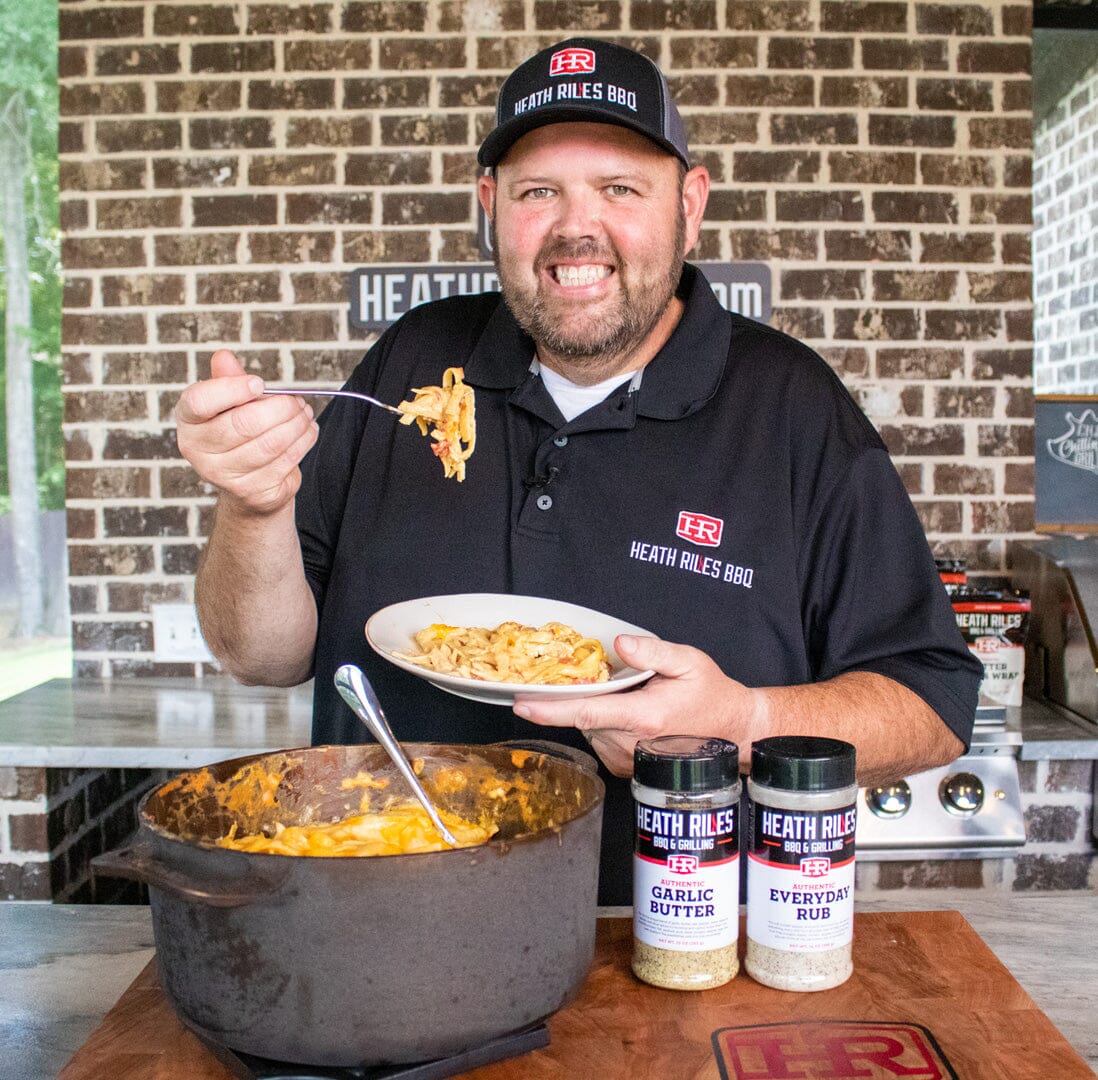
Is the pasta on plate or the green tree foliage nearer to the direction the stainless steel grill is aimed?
the pasta on plate

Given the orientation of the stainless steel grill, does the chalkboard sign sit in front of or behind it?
behind

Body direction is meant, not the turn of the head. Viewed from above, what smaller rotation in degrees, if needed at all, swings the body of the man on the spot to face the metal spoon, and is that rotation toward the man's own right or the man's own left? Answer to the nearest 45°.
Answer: approximately 45° to the man's own right

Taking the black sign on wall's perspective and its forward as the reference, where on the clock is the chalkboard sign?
The chalkboard sign is roughly at 9 o'clock from the black sign on wall.
